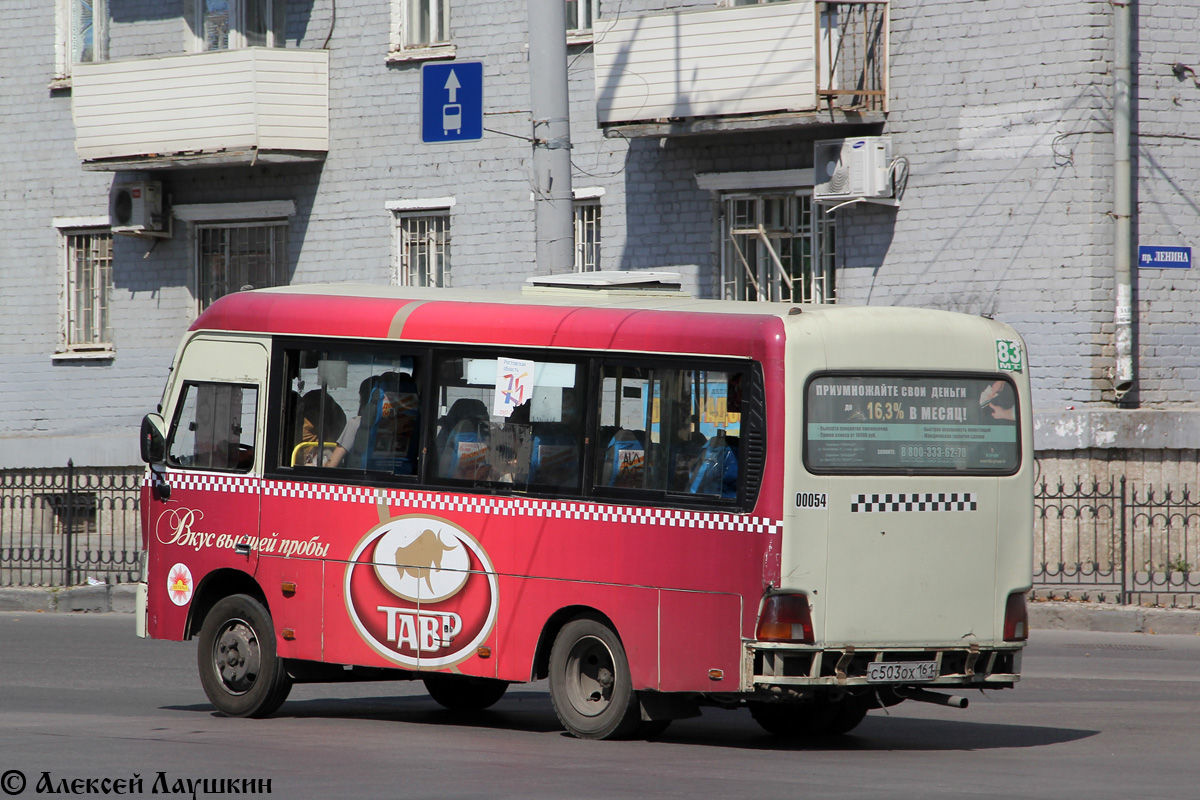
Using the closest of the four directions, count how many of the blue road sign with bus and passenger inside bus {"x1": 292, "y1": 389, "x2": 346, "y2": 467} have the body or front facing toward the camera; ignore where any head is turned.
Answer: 1

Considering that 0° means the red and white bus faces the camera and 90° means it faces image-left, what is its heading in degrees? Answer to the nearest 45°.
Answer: approximately 135°

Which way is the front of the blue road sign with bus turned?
toward the camera

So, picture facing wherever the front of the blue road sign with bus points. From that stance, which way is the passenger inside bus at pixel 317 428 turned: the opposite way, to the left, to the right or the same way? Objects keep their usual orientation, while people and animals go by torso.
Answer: to the right

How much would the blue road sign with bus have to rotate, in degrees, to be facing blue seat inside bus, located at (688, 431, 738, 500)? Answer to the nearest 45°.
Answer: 0° — it already faces them

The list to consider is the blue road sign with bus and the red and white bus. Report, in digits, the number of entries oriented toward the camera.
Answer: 1

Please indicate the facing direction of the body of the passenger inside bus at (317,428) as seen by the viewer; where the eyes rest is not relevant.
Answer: to the viewer's left

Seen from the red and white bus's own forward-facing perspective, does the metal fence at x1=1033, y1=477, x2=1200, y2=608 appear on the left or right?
on its right

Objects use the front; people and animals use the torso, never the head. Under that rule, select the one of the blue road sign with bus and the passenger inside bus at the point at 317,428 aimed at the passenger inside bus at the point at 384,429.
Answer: the blue road sign with bus

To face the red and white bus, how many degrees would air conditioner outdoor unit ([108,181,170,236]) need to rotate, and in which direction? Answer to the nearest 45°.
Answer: approximately 45° to its left

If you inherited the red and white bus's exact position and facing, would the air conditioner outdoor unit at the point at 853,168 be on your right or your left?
on your right

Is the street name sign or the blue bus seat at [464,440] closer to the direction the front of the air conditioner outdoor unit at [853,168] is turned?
the blue bus seat

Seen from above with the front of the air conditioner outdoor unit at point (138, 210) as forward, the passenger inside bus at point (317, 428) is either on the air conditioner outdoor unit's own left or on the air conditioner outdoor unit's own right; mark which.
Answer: on the air conditioner outdoor unit's own left

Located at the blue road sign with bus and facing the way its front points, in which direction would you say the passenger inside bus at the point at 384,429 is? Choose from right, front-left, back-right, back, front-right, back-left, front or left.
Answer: front

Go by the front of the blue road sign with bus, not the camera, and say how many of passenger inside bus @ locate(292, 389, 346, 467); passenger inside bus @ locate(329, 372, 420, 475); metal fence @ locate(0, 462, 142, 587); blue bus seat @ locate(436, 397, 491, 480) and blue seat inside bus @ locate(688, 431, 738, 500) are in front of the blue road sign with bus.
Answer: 4
